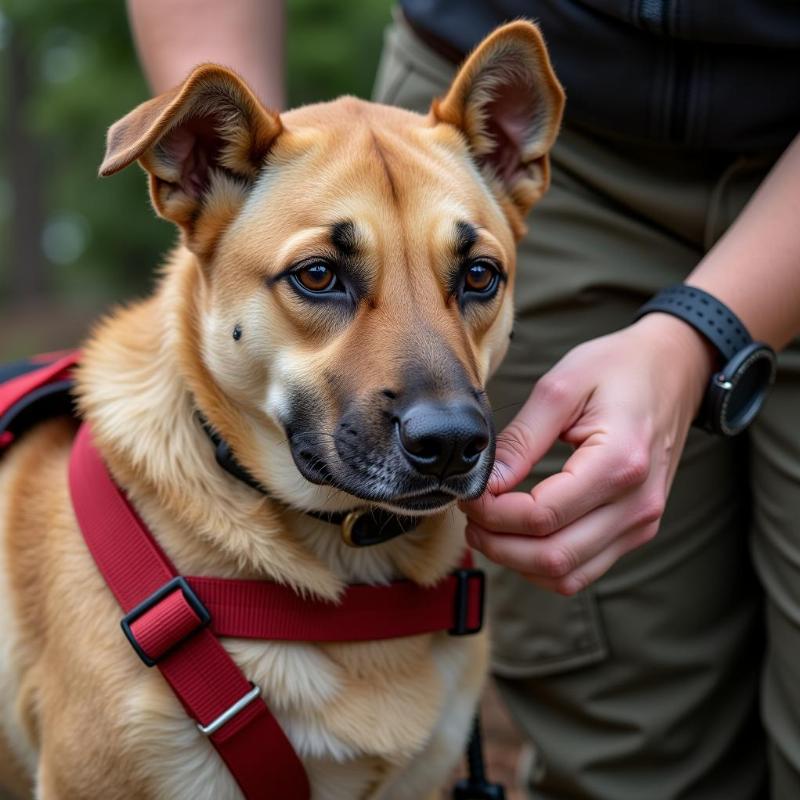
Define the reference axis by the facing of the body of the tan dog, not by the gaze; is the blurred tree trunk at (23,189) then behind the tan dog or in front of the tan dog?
behind

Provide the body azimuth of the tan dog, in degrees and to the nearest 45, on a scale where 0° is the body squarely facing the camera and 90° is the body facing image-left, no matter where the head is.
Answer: approximately 315°
